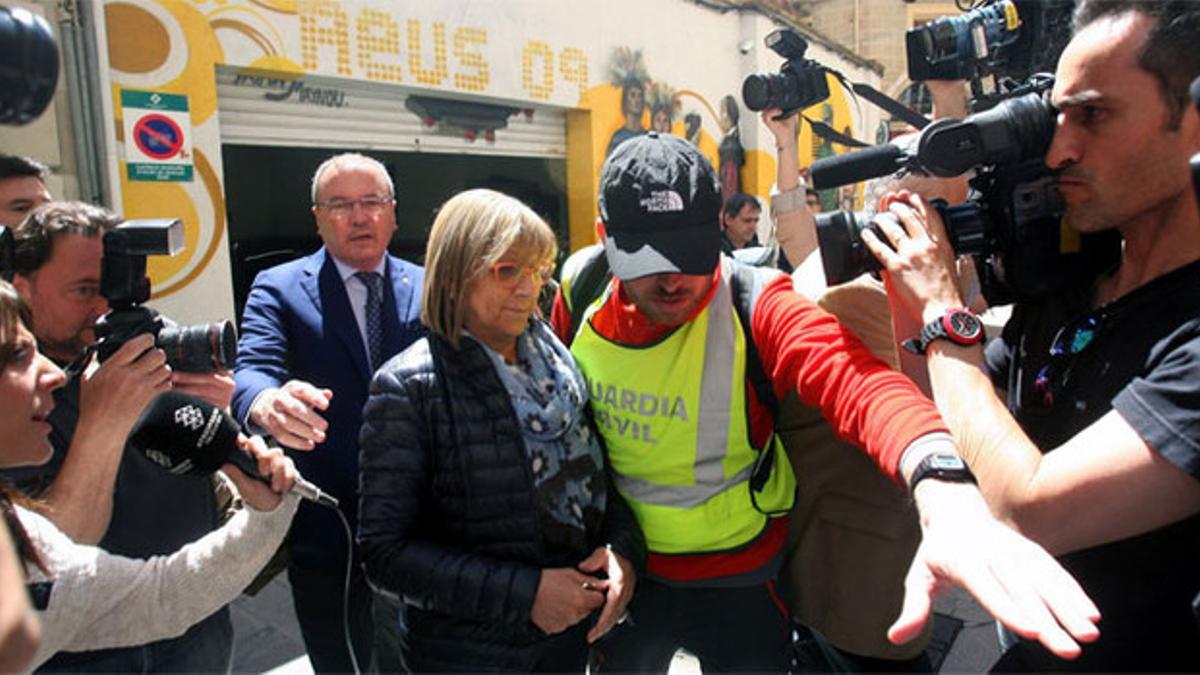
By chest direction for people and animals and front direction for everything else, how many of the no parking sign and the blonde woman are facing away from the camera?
0

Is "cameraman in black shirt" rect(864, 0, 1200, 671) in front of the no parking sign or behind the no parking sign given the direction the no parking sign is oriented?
in front

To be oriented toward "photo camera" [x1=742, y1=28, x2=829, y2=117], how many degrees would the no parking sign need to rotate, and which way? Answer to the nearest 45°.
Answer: approximately 45° to its left

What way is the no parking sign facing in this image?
toward the camera

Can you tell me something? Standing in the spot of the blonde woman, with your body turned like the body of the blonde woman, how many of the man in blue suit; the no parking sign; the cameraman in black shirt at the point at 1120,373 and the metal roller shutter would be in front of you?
1

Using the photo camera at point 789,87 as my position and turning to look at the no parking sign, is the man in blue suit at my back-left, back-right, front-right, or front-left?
front-left

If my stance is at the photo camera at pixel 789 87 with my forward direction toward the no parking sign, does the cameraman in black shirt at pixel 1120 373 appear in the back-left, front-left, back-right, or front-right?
back-left

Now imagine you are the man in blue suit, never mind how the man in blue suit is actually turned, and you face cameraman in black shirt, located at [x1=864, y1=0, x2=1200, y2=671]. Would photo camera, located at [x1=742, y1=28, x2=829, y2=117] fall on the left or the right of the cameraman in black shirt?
left

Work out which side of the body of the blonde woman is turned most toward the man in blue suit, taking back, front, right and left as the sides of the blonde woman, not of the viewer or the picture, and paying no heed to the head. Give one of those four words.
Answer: back

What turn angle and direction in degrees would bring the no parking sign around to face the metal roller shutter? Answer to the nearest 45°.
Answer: approximately 135° to its left

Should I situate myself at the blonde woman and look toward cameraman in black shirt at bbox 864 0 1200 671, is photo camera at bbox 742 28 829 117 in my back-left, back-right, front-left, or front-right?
front-left

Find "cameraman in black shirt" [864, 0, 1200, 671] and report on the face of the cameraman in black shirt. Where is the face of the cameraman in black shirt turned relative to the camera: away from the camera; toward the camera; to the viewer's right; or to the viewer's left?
to the viewer's left

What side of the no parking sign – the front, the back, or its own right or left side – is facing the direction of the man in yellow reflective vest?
front

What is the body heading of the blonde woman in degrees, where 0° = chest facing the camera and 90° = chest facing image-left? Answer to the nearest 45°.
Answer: approximately 315°

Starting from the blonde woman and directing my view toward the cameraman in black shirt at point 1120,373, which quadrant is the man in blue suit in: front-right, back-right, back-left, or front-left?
back-left

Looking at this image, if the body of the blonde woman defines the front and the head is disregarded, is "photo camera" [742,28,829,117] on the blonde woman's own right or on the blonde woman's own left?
on the blonde woman's own left

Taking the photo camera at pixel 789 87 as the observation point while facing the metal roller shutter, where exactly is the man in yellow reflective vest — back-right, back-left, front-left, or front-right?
back-left
